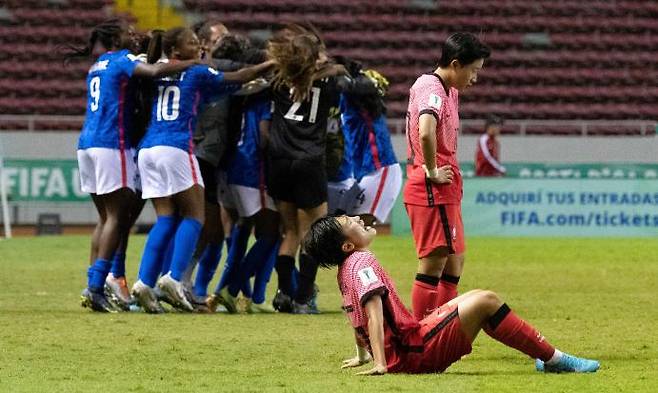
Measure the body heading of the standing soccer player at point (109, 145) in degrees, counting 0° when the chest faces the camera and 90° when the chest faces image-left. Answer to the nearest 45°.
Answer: approximately 225°

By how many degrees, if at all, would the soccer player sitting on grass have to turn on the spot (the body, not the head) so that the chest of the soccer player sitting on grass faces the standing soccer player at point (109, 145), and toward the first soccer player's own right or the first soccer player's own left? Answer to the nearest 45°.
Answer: approximately 135° to the first soccer player's own left

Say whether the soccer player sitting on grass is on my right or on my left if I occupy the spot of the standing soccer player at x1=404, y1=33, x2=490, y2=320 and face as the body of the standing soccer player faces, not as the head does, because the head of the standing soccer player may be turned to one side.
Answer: on my right

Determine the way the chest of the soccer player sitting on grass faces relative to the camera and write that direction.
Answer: to the viewer's right

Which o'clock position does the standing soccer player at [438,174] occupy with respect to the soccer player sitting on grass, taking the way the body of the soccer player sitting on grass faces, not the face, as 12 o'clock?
The standing soccer player is roughly at 9 o'clock from the soccer player sitting on grass.
